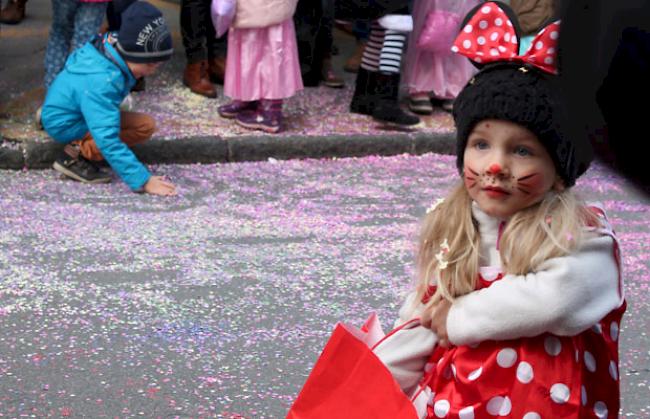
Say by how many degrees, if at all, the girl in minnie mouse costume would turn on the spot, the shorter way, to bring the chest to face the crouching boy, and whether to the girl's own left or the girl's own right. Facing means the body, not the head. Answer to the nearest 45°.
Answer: approximately 90° to the girl's own right

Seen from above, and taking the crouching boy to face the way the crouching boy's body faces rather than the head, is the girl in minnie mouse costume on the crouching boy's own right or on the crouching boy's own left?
on the crouching boy's own right

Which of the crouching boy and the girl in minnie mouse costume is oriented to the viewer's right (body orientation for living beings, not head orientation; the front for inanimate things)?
the crouching boy

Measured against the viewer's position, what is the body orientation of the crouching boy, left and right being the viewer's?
facing to the right of the viewer

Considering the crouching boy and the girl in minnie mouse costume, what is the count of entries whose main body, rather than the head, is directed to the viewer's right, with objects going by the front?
1

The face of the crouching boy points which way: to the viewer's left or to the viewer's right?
to the viewer's right

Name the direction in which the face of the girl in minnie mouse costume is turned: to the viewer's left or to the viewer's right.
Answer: to the viewer's left

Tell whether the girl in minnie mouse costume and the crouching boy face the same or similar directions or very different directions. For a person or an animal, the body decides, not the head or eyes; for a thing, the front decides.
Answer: very different directions

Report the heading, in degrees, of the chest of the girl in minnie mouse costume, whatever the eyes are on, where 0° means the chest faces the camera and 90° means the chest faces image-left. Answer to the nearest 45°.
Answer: approximately 45°
